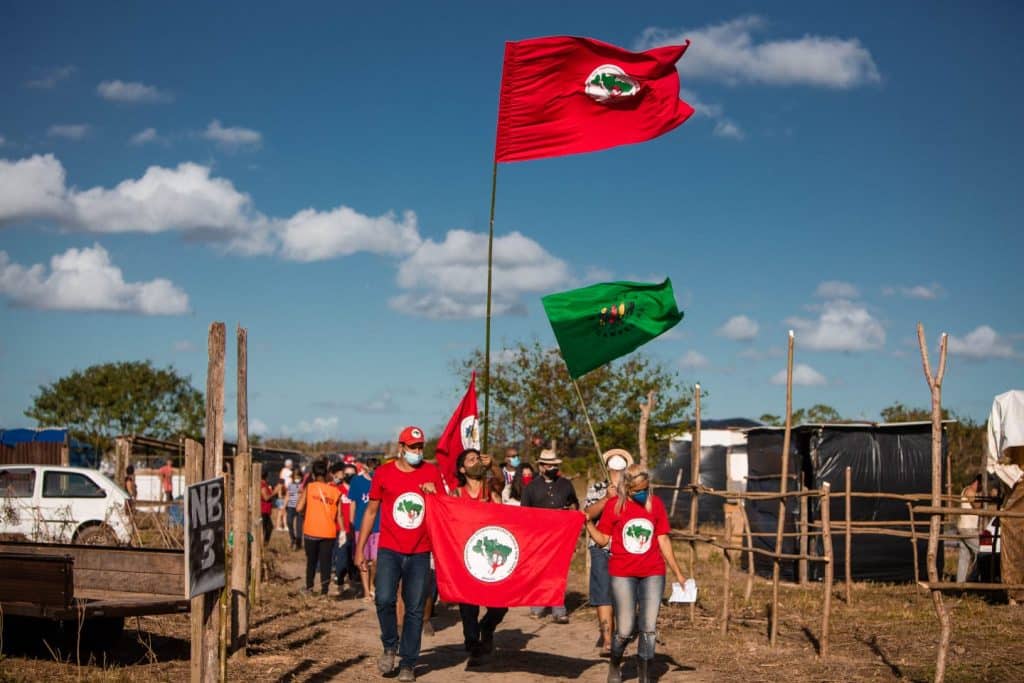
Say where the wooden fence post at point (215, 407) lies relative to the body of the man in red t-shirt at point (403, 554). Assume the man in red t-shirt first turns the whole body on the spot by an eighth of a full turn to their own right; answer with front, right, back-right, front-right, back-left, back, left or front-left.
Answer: front

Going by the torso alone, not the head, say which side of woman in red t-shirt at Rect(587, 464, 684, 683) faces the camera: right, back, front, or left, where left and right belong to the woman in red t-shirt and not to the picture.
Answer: front

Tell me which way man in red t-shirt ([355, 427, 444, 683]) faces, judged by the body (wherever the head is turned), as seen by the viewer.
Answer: toward the camera

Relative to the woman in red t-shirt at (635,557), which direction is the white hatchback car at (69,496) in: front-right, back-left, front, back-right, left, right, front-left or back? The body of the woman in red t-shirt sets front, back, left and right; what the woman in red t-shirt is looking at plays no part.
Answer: back-right

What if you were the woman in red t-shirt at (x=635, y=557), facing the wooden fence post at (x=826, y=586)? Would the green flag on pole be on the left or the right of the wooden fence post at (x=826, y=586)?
left

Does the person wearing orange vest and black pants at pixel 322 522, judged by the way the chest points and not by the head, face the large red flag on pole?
no

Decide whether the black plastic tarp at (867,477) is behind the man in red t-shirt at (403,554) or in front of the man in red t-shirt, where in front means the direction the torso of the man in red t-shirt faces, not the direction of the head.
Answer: behind

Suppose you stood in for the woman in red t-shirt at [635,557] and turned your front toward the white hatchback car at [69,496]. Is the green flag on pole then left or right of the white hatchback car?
right

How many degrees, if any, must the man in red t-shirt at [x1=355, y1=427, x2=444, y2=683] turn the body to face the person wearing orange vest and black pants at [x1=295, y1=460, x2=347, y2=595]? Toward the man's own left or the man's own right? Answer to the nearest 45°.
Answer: approximately 180°

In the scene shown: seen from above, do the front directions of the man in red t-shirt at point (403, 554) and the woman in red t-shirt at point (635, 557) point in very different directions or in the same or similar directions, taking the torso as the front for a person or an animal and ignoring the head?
same or similar directions

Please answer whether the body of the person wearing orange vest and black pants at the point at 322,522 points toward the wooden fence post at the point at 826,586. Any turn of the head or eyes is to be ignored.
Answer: no
